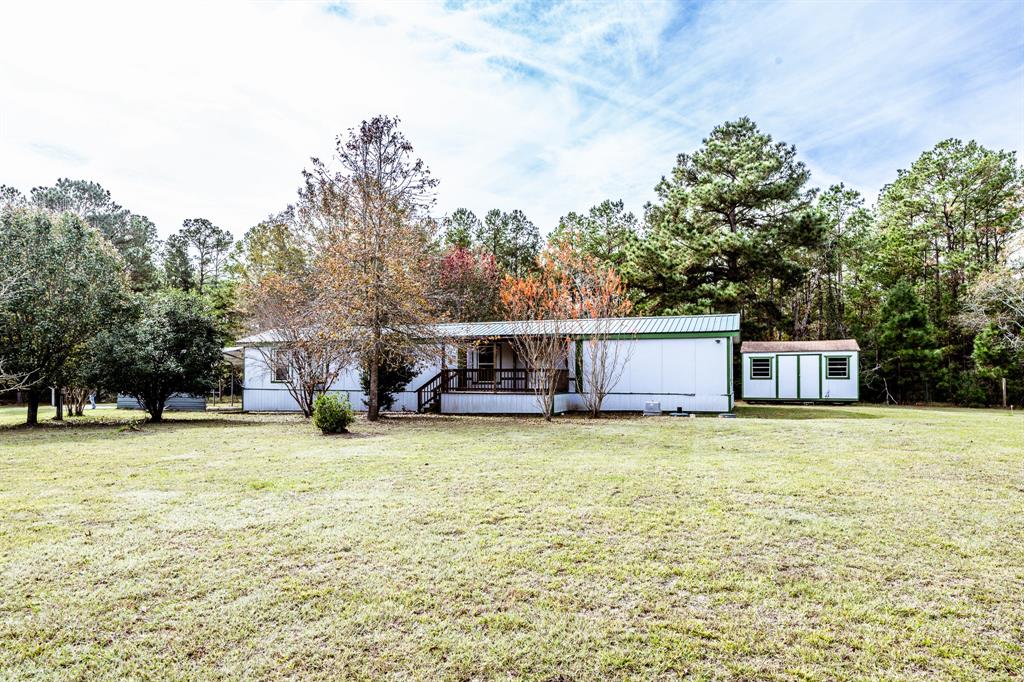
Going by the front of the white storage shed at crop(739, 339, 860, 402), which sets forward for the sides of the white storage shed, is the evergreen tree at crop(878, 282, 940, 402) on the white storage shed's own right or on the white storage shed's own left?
on the white storage shed's own left

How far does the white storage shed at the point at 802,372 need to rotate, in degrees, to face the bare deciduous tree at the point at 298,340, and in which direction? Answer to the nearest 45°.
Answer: approximately 45° to its right

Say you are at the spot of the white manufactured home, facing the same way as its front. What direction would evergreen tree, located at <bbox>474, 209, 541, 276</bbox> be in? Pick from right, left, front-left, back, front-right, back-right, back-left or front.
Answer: back

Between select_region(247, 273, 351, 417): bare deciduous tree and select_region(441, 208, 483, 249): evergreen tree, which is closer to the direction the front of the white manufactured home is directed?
the bare deciduous tree

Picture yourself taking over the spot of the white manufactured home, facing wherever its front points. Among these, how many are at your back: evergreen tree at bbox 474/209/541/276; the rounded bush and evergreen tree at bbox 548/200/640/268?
2

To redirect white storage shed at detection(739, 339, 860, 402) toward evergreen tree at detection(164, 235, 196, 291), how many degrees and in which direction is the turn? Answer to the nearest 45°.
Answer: approximately 90° to its right

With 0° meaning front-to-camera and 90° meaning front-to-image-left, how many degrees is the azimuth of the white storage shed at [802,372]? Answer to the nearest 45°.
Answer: approximately 0°

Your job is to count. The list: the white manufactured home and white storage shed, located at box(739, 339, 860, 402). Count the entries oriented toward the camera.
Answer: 2

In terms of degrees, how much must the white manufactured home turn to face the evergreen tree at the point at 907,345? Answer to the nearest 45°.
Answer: approximately 135° to its left

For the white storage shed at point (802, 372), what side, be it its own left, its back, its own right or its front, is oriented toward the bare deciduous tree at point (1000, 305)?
left

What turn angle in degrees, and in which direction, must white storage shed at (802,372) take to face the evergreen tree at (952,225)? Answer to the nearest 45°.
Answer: approximately 135° to its left
